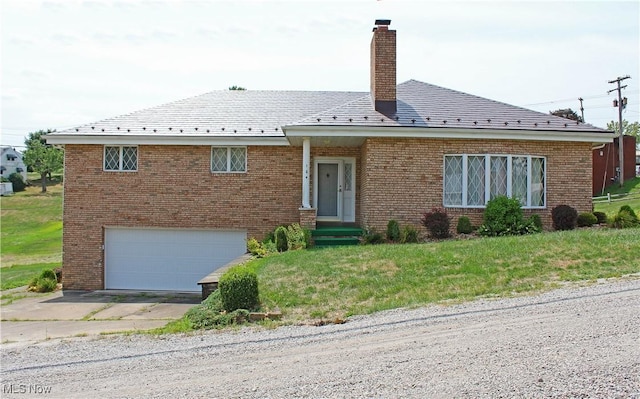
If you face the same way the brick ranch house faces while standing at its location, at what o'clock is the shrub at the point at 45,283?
The shrub is roughly at 3 o'clock from the brick ranch house.

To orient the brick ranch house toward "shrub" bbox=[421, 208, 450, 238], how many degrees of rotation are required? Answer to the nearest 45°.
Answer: approximately 45° to its left

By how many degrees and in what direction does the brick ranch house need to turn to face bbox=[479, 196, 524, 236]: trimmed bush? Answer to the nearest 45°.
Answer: approximately 90° to its left

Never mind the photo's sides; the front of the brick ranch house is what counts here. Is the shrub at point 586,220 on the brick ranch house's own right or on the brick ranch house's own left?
on the brick ranch house's own left

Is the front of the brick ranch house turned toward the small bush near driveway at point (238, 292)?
yes

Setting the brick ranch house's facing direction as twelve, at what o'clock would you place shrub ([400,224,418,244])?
The shrub is roughly at 10 o'clock from the brick ranch house.

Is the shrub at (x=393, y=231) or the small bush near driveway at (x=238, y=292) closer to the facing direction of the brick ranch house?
the small bush near driveway

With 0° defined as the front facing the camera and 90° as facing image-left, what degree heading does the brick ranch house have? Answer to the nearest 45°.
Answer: approximately 0°

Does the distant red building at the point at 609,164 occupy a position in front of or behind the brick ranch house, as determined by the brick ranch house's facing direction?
behind

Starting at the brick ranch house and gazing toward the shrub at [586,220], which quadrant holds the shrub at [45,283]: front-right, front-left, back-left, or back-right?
back-right

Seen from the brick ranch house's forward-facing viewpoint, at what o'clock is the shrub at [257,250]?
The shrub is roughly at 12 o'clock from the brick ranch house.
